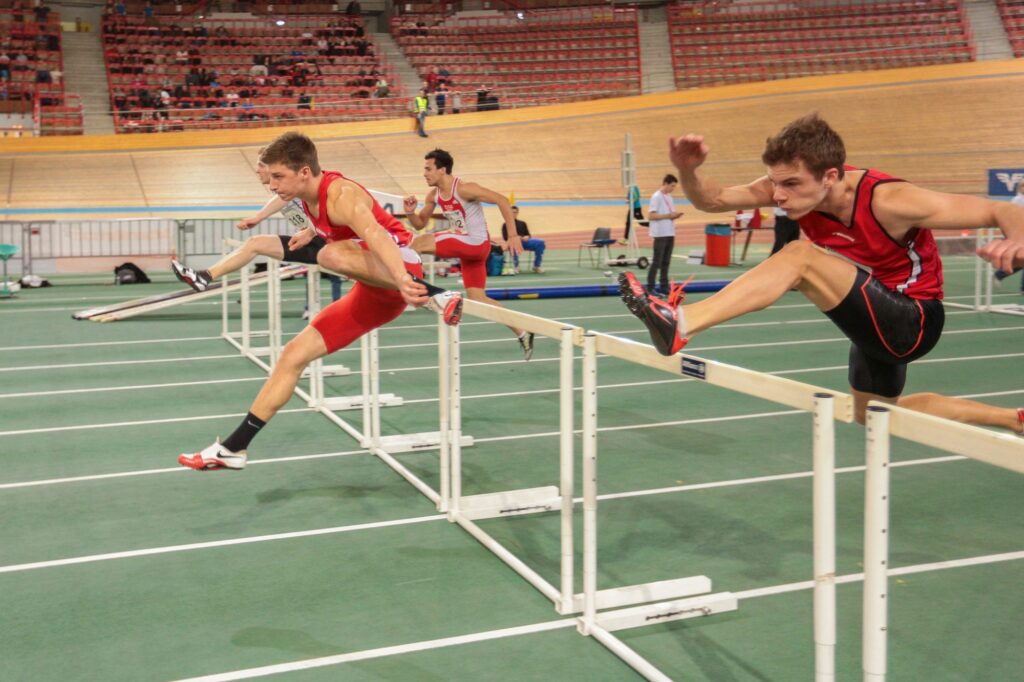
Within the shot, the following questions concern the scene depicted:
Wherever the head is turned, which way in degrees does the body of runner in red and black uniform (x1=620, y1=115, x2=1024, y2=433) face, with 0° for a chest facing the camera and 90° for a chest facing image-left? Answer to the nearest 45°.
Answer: approximately 90°

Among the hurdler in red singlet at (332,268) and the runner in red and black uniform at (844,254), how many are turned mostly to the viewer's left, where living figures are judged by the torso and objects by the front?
2

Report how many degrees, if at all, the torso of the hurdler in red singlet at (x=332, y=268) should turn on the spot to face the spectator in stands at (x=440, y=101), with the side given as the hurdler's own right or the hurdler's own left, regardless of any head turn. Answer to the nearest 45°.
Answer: approximately 90° to the hurdler's own right

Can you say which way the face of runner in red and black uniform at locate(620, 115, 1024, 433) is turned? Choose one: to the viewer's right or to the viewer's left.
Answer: to the viewer's left
